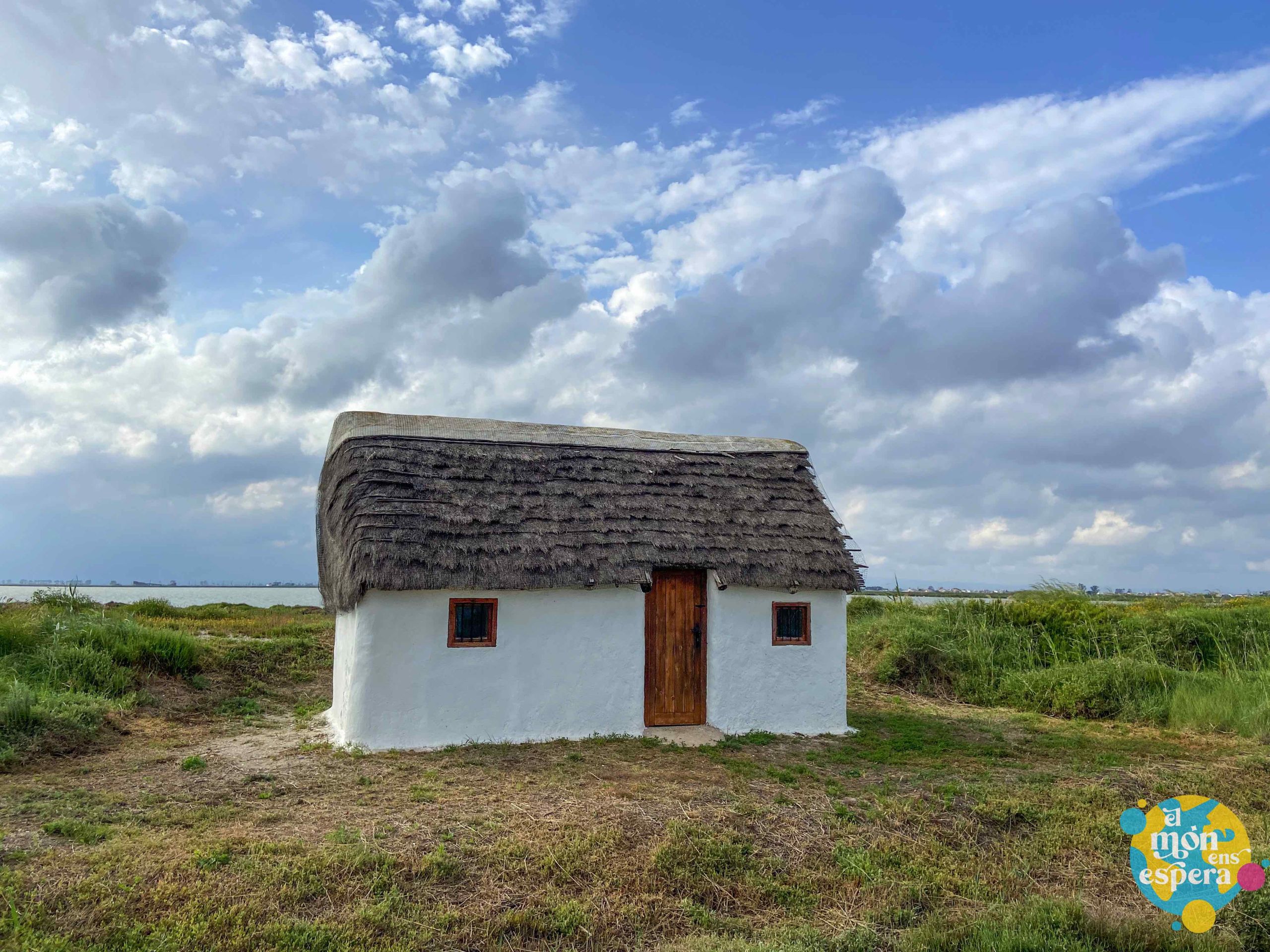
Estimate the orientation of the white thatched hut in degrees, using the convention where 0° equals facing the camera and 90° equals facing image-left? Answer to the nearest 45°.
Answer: approximately 0°
